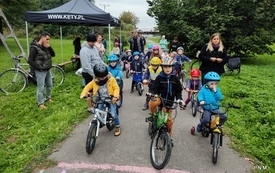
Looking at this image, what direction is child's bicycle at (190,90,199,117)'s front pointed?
toward the camera

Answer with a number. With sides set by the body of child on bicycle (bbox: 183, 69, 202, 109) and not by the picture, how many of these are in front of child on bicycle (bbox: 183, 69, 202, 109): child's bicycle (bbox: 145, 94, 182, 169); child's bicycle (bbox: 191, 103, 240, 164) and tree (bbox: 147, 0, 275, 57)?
2

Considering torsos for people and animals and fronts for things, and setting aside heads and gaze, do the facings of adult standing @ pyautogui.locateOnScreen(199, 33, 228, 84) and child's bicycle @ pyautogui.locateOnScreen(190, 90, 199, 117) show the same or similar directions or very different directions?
same or similar directions

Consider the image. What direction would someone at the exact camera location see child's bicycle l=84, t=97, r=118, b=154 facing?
facing the viewer and to the left of the viewer

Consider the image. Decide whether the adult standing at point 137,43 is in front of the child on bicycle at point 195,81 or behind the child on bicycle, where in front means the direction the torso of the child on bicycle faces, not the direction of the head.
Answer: behind

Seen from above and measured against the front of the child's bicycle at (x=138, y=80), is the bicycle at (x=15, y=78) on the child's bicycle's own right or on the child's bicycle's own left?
on the child's bicycle's own right

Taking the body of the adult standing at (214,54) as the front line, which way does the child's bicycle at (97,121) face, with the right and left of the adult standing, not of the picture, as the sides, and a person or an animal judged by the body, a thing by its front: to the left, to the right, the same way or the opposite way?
the same way

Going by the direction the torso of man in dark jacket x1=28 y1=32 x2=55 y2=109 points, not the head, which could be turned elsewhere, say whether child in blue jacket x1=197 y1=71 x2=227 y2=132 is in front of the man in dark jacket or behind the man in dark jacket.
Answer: in front

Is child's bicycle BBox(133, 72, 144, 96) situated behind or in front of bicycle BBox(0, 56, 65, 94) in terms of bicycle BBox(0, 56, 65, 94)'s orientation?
behind

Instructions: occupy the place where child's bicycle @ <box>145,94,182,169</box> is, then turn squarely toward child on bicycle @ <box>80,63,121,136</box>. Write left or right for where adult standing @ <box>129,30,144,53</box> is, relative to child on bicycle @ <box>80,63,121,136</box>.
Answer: right

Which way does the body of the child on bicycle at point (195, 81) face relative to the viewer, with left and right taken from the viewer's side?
facing the viewer

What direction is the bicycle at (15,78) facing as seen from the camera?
to the viewer's left

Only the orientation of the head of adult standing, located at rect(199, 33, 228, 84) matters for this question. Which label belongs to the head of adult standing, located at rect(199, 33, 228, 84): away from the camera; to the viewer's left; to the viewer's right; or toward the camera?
toward the camera

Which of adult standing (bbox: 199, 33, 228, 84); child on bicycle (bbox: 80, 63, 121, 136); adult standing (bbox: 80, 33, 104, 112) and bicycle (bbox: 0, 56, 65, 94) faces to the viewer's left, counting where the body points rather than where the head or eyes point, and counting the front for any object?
the bicycle
